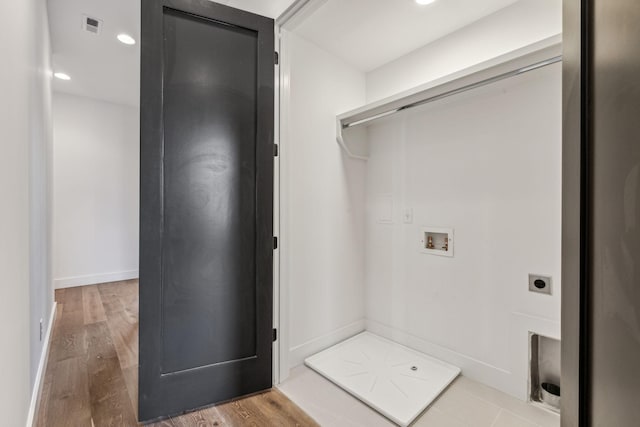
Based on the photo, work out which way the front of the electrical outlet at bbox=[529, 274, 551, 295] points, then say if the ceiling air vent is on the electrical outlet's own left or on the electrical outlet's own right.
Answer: on the electrical outlet's own right

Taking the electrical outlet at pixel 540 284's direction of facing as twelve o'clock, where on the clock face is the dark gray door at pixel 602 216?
The dark gray door is roughly at 12 o'clock from the electrical outlet.

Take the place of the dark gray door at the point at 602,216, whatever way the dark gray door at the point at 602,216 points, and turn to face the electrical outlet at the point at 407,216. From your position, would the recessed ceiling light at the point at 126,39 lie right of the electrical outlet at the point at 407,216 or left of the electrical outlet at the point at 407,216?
left

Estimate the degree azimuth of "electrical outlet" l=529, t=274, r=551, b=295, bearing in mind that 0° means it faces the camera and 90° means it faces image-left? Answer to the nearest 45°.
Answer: approximately 0°

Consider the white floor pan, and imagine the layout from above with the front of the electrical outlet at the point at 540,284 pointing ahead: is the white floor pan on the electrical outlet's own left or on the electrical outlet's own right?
on the electrical outlet's own right

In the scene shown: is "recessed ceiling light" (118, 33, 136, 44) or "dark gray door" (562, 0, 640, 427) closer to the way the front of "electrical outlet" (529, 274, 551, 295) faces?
the dark gray door

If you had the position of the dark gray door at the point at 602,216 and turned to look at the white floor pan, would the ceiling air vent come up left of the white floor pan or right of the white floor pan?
left

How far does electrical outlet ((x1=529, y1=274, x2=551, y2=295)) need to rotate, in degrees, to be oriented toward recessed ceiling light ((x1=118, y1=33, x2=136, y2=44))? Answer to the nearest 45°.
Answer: approximately 90° to its right

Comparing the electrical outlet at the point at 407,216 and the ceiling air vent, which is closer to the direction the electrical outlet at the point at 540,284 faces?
the ceiling air vent

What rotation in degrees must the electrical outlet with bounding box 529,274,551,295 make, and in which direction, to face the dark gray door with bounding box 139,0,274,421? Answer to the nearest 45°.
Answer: approximately 45° to its right

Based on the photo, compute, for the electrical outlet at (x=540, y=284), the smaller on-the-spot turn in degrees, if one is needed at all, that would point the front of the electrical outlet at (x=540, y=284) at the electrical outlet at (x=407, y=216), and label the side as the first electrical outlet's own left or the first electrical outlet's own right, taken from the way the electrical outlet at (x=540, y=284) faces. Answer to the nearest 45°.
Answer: approximately 90° to the first electrical outlet's own right
